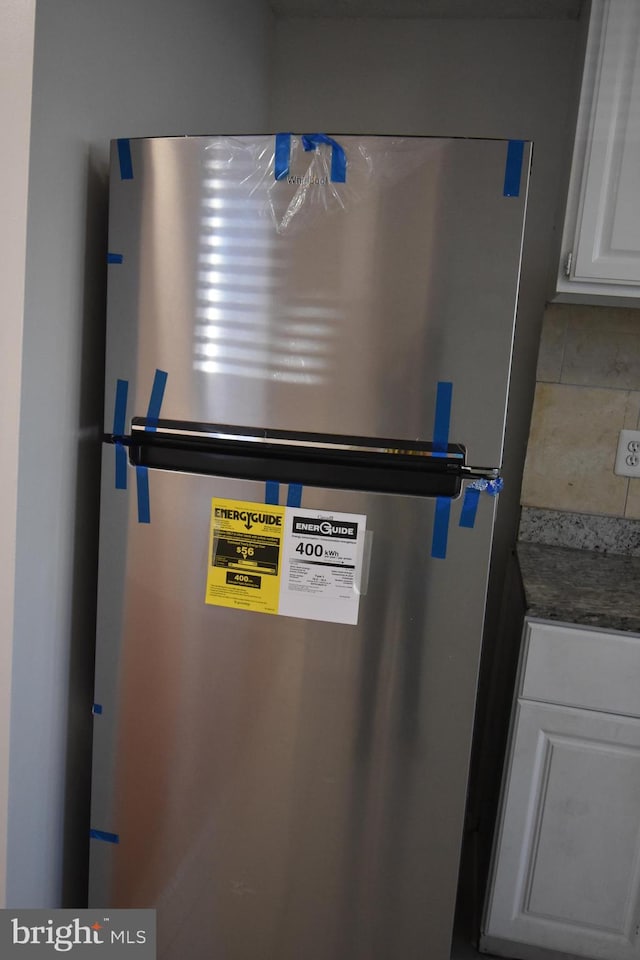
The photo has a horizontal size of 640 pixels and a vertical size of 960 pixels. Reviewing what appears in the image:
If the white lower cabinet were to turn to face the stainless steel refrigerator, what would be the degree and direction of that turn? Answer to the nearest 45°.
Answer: approximately 45° to its right

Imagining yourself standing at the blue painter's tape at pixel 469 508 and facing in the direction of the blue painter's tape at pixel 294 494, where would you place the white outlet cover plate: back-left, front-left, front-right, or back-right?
back-right

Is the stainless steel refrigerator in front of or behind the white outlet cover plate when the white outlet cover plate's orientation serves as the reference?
in front

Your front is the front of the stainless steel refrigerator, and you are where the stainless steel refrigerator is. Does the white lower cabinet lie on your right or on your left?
on your left

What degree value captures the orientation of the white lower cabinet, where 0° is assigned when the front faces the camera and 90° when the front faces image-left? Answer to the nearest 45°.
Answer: approximately 0°

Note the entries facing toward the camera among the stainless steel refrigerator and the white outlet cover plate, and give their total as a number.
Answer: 2

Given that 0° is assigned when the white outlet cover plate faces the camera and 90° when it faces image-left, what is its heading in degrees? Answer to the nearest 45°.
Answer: approximately 0°
